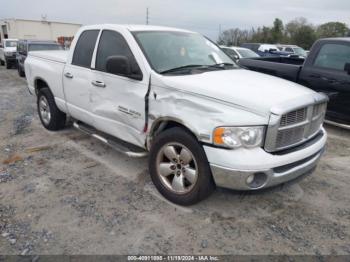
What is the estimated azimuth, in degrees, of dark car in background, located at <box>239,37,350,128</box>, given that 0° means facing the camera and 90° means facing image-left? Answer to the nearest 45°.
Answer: approximately 315°

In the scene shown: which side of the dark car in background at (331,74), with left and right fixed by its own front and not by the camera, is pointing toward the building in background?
back

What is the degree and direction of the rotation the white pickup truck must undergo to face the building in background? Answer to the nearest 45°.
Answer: approximately 180°

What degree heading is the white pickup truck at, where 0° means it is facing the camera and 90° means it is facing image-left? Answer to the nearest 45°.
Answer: approximately 315°

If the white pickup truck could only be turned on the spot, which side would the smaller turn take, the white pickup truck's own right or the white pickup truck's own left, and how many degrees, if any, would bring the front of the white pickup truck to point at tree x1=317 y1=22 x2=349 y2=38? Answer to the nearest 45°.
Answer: approximately 90° to the white pickup truck's own left

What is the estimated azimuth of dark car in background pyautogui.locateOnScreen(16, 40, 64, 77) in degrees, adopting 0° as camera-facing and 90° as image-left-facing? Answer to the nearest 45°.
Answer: approximately 315°

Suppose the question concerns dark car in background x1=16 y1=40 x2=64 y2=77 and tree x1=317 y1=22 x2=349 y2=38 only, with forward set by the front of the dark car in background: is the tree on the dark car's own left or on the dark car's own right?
on the dark car's own left
